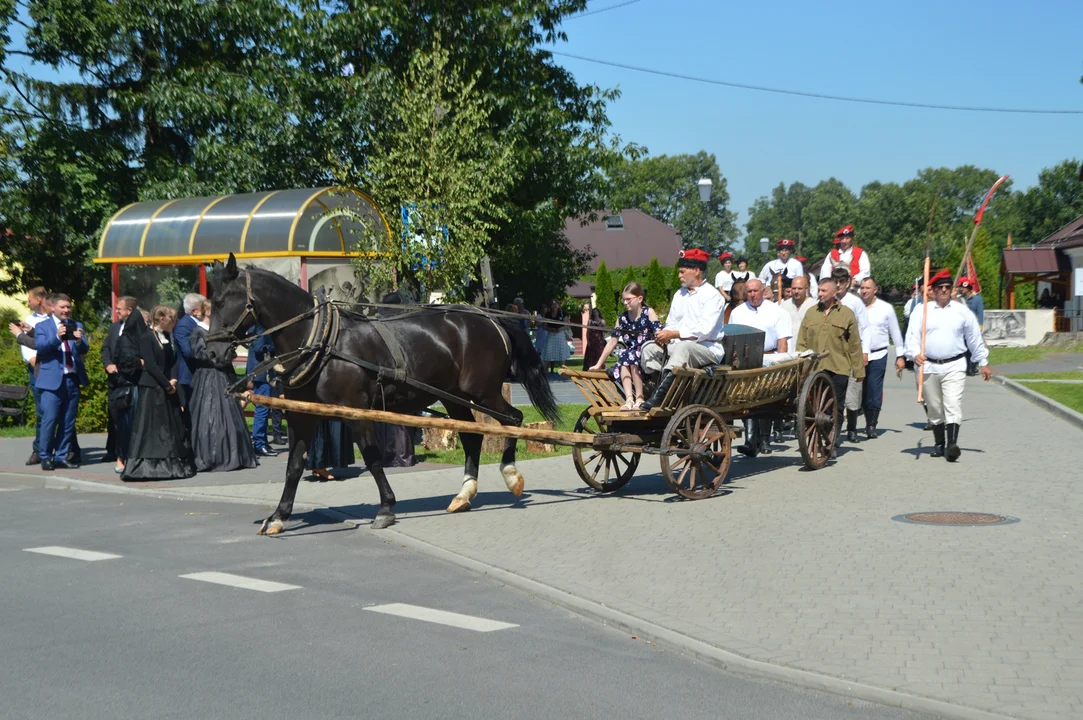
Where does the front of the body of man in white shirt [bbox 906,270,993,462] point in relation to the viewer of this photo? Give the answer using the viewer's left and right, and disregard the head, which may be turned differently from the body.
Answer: facing the viewer

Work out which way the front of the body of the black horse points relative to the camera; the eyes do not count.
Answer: to the viewer's left

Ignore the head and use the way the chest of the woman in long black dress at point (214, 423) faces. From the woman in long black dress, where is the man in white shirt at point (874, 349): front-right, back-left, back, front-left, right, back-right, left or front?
front

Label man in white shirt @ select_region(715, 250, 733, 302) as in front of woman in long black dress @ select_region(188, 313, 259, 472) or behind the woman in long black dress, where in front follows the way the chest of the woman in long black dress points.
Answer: in front

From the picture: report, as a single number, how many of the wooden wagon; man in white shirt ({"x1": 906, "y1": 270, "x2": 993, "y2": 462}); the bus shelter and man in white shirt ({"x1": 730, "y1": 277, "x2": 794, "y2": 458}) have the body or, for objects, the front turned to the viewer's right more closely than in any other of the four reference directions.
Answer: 0

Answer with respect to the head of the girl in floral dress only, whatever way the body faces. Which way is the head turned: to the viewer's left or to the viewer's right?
to the viewer's left

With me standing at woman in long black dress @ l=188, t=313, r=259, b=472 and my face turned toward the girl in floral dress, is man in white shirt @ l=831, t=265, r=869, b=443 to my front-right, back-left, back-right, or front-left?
front-left

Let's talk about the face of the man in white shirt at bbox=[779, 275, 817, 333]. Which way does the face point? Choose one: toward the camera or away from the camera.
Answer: toward the camera

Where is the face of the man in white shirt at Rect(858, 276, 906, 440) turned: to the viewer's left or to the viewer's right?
to the viewer's left

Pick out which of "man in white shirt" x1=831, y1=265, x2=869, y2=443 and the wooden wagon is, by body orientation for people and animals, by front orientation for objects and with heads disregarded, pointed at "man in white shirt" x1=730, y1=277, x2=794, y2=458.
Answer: "man in white shirt" x1=831, y1=265, x2=869, y2=443

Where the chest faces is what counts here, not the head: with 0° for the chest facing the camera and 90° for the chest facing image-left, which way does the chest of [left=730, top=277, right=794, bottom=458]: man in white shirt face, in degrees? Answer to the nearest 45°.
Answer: approximately 45°

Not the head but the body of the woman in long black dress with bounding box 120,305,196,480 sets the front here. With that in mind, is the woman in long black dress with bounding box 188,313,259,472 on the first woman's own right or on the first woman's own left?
on the first woman's own left

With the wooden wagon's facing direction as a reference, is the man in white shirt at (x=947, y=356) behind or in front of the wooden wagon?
behind

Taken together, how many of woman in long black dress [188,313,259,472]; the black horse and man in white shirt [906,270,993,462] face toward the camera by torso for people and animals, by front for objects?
1

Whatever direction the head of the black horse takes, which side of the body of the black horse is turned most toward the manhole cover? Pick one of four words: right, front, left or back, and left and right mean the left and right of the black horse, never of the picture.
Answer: back
